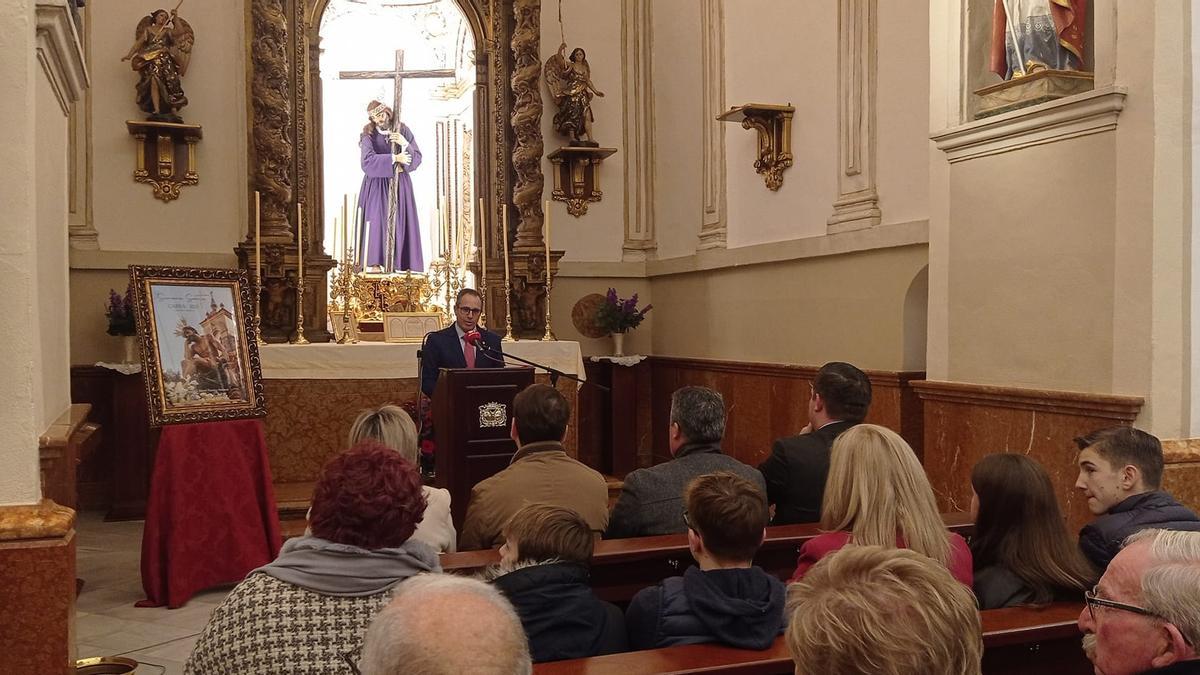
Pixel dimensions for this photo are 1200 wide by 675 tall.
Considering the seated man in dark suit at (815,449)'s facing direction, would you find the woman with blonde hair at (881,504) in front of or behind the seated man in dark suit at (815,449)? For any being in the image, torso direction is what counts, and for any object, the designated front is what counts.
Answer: behind

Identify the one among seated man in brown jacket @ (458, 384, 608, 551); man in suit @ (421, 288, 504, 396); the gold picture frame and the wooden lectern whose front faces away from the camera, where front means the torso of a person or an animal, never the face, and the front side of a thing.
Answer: the seated man in brown jacket

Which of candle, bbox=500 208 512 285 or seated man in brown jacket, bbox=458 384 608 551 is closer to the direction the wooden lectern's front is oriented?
the seated man in brown jacket

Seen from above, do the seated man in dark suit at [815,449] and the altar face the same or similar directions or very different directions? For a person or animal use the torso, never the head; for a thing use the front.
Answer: very different directions

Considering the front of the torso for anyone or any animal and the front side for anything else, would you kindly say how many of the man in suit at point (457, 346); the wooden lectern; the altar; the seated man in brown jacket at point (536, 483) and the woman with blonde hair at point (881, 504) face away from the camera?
2

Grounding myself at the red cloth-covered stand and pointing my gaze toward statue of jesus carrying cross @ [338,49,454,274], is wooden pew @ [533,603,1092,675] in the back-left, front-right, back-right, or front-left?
back-right

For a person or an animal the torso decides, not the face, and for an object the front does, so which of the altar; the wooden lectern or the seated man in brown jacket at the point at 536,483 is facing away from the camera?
the seated man in brown jacket

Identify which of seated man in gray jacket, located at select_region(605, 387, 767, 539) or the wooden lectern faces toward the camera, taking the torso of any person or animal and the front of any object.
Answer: the wooden lectern

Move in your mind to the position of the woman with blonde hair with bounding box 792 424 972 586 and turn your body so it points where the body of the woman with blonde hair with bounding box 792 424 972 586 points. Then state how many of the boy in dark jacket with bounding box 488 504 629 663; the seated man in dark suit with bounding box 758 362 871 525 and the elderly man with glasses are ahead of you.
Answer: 1

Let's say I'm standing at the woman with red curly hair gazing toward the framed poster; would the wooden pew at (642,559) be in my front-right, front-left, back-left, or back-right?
front-right

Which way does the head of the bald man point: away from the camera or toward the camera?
away from the camera

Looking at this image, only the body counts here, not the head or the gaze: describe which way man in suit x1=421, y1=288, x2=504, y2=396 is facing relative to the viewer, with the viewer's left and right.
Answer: facing the viewer

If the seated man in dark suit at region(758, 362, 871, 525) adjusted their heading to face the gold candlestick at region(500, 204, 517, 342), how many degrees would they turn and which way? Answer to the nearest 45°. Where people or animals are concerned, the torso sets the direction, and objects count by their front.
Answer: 0° — they already face it

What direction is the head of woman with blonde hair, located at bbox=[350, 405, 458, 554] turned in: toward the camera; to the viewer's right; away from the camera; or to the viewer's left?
away from the camera

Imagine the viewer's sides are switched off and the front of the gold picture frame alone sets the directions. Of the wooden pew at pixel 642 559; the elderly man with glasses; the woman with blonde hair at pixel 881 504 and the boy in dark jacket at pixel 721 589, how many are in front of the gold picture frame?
4

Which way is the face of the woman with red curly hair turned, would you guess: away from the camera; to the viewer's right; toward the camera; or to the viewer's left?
away from the camera

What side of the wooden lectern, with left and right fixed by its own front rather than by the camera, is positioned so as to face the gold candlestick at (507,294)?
back

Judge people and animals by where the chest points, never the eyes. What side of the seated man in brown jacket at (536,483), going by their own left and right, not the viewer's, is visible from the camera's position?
back

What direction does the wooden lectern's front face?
toward the camera

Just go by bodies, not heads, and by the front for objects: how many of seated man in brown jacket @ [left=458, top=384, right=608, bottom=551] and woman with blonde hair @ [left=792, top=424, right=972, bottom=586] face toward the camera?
0

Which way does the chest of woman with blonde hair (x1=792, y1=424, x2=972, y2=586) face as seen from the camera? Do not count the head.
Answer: away from the camera
